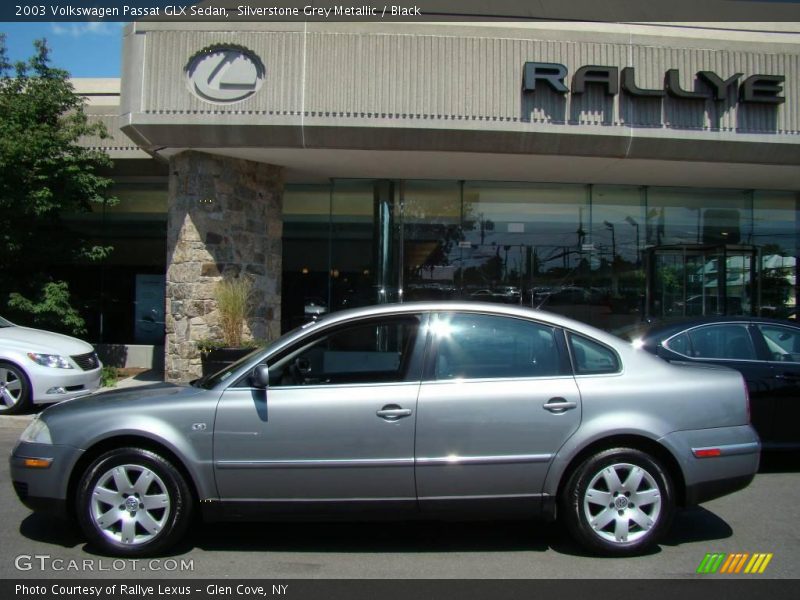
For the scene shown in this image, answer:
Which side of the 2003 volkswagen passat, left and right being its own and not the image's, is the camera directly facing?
left

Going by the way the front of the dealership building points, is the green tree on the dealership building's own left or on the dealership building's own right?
on the dealership building's own right

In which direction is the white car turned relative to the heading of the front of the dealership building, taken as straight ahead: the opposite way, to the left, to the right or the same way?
to the left

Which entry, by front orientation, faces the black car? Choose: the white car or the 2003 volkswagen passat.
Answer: the white car

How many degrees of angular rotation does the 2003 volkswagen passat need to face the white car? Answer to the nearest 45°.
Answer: approximately 45° to its right
